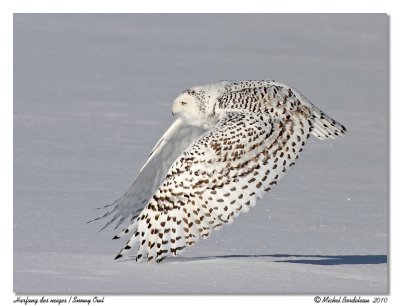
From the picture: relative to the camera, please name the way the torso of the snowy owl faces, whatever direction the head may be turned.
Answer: to the viewer's left
